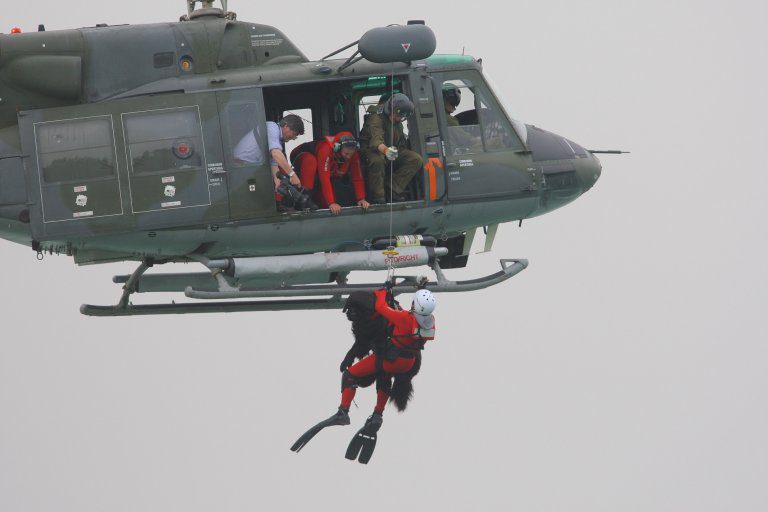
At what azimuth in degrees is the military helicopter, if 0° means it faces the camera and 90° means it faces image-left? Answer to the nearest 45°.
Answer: approximately 270°
